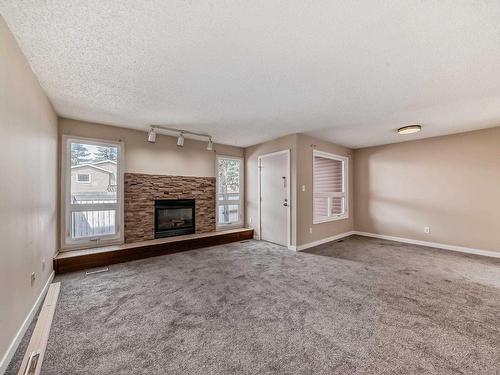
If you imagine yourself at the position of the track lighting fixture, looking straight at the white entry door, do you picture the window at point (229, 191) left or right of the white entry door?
left

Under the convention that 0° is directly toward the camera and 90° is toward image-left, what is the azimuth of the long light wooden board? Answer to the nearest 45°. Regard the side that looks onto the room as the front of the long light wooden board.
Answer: approximately 270°

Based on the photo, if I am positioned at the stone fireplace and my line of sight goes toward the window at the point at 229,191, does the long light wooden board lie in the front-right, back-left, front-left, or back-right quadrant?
back-right
